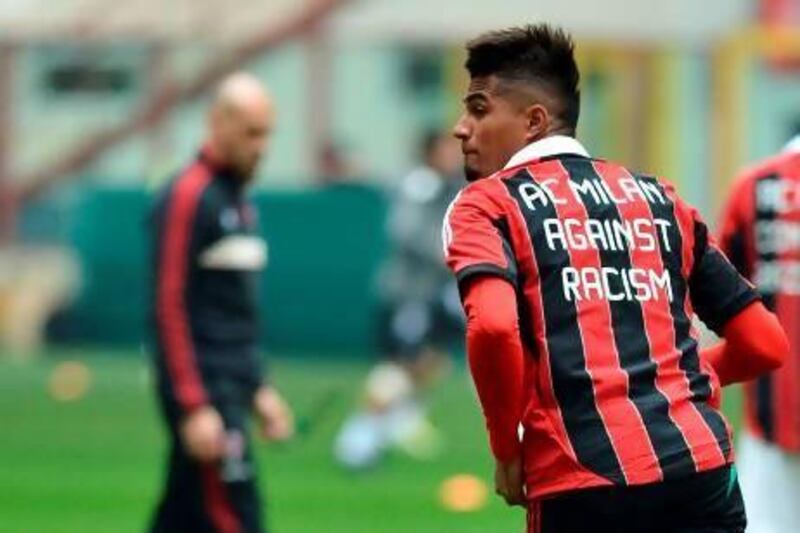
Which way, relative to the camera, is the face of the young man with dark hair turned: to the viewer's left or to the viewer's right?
to the viewer's left

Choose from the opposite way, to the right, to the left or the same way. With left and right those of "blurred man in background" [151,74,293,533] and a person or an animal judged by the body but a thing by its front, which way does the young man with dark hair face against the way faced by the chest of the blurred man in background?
the opposite way

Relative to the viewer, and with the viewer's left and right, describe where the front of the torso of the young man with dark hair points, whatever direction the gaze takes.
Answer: facing away from the viewer and to the left of the viewer

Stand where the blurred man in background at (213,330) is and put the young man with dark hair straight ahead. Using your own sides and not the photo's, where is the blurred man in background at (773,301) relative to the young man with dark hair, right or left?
left

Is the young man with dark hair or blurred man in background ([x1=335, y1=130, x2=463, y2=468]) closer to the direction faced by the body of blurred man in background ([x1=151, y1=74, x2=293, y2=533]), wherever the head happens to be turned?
the young man with dark hair
